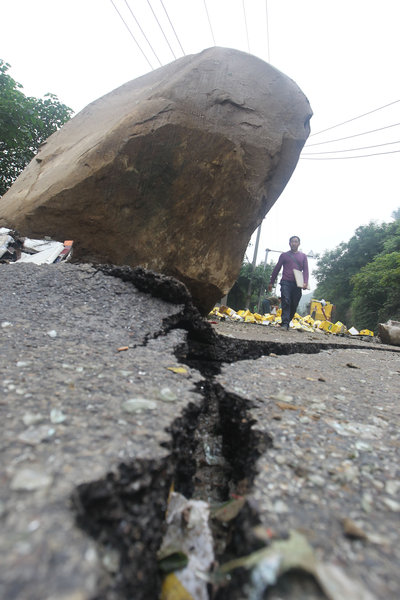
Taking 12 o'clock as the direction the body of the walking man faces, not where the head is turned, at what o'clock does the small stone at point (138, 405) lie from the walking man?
The small stone is roughly at 12 o'clock from the walking man.

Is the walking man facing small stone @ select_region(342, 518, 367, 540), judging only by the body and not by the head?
yes

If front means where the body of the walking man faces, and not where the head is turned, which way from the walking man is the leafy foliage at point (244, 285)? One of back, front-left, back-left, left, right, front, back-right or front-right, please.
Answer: back

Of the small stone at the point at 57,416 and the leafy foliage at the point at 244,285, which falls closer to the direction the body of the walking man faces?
the small stone

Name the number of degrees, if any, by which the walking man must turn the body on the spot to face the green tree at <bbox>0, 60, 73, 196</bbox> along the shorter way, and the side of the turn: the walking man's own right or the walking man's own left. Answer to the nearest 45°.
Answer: approximately 90° to the walking man's own right

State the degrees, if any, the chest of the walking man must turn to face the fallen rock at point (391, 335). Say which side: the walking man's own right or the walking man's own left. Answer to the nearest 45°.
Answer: approximately 135° to the walking man's own left

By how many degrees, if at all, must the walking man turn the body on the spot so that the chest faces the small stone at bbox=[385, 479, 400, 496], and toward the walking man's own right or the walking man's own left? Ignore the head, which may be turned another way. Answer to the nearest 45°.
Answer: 0° — they already face it

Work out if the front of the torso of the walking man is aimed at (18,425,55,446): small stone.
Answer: yes

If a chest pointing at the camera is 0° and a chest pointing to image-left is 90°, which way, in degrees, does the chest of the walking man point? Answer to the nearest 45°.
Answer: approximately 0°

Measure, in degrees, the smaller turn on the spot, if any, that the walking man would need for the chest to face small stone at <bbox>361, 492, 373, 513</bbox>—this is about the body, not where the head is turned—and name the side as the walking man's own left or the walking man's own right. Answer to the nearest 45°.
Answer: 0° — they already face it

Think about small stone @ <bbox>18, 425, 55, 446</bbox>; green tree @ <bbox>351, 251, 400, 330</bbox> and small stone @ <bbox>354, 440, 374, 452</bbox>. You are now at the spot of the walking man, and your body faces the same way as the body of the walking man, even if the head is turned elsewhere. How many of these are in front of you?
2

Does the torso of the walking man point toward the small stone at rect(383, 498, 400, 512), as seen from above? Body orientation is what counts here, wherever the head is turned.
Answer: yes
